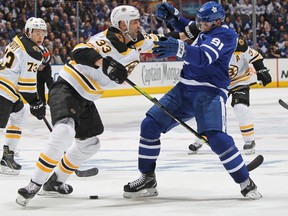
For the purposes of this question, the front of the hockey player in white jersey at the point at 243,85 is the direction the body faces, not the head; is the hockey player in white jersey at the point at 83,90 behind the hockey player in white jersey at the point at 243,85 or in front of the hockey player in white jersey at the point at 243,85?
in front

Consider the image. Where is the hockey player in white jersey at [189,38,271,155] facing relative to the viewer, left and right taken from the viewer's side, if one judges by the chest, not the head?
facing the viewer and to the left of the viewer

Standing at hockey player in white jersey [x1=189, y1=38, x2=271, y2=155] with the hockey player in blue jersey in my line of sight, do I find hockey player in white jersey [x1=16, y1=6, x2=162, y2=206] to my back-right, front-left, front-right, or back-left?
front-right

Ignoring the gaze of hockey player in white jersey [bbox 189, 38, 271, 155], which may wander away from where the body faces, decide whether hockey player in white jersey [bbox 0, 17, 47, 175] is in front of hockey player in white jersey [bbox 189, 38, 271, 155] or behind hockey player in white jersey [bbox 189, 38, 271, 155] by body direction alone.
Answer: in front

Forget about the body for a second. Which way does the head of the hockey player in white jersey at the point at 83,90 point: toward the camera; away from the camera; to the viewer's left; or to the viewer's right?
to the viewer's right

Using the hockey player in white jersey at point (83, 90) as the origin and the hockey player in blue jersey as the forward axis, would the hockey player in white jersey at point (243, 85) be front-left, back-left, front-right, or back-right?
front-left

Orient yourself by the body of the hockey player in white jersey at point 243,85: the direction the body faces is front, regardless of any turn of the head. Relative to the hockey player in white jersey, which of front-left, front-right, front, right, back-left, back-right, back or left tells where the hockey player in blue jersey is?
front-left
